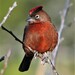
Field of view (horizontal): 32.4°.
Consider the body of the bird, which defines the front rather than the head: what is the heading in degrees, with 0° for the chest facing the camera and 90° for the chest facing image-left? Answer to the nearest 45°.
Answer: approximately 315°
